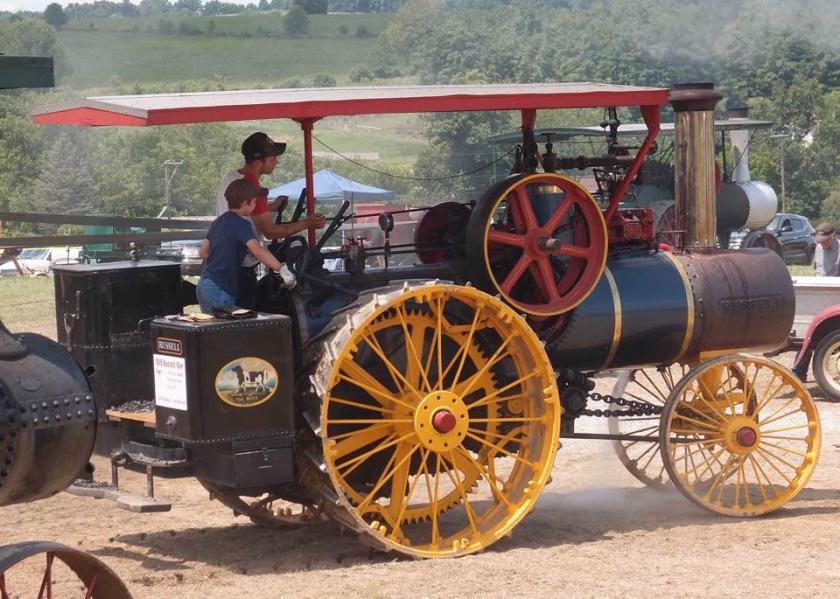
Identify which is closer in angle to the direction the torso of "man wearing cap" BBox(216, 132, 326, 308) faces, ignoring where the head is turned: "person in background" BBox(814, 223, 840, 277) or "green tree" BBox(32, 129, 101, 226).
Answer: the person in background

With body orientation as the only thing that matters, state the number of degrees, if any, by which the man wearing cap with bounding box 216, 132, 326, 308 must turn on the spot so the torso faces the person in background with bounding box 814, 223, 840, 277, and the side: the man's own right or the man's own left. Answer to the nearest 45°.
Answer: approximately 45° to the man's own left

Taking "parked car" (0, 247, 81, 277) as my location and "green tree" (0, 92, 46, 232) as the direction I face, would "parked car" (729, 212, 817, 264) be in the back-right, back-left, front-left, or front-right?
back-right

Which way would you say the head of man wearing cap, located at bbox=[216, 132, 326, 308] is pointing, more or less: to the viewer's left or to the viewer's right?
to the viewer's right

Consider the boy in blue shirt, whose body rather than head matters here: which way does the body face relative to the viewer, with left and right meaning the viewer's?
facing away from the viewer and to the right of the viewer

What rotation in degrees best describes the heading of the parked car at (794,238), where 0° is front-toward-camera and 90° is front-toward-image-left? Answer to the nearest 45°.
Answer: approximately 45°

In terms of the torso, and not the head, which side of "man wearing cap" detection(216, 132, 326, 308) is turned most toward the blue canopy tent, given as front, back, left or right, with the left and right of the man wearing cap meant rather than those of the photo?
left

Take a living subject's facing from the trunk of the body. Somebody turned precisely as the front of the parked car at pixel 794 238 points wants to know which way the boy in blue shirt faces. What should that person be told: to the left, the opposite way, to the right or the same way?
the opposite way

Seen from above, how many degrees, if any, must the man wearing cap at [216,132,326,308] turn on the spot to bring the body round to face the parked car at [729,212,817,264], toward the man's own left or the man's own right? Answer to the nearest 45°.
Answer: approximately 45° to the man's own left

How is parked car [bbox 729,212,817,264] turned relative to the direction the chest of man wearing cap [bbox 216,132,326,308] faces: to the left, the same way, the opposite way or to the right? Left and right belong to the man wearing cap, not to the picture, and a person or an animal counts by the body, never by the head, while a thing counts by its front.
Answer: the opposite way
